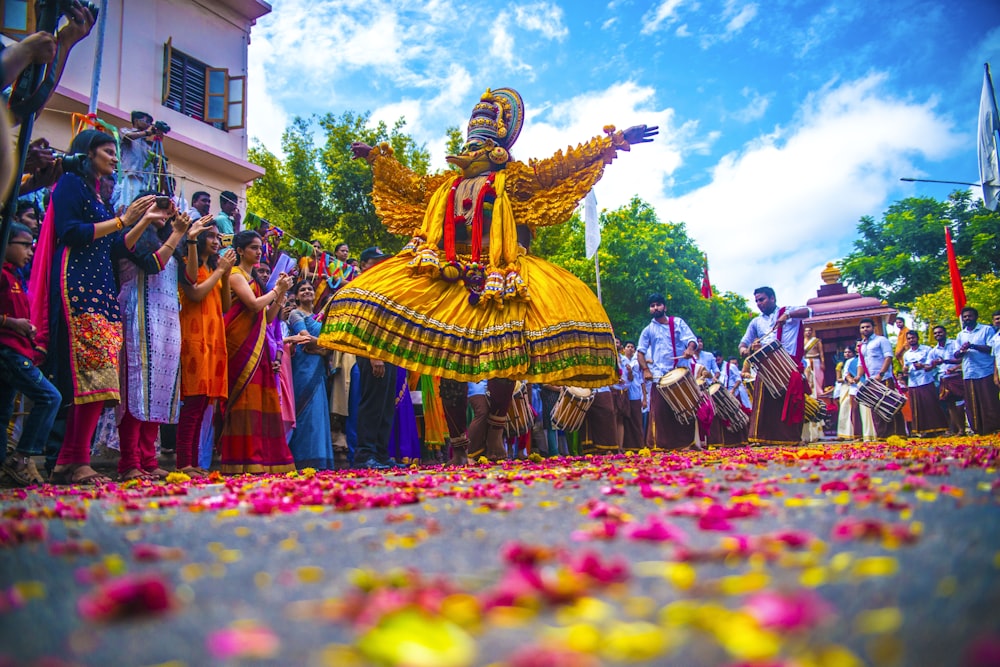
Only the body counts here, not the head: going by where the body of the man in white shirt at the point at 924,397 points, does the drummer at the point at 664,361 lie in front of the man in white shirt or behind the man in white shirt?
in front

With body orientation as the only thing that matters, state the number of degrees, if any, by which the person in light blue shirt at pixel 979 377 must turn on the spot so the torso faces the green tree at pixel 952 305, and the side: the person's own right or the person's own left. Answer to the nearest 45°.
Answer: approximately 135° to the person's own right

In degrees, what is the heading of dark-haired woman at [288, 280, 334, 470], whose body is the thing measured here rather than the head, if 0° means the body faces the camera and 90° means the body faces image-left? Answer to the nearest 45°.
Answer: approximately 315°

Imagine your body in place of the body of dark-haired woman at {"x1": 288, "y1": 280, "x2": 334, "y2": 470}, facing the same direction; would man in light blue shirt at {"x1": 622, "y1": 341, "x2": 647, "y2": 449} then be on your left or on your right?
on your left

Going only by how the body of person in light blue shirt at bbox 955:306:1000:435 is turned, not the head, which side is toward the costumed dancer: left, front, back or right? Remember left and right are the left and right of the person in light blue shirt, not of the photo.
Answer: front

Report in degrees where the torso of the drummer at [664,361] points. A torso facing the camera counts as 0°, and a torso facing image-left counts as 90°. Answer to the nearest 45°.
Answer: approximately 0°

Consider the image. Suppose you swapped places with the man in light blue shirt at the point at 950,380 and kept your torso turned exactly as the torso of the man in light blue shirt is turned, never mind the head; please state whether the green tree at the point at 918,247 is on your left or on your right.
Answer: on your right

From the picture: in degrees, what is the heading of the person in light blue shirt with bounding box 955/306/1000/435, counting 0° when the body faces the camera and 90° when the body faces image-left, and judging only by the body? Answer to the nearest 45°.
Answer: approximately 45°

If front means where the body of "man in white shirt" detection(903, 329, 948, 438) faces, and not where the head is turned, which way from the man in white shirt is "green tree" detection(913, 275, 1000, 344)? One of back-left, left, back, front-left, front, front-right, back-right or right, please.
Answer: back-right

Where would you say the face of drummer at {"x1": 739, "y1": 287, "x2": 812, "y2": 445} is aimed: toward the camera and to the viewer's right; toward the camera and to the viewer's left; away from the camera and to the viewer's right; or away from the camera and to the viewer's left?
toward the camera and to the viewer's left

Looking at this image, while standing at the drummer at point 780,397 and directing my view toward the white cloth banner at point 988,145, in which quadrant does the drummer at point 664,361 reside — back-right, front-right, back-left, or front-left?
back-left

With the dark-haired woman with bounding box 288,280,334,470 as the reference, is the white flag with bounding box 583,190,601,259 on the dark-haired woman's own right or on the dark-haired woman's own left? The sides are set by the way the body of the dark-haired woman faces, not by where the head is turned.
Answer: on the dark-haired woman's own left

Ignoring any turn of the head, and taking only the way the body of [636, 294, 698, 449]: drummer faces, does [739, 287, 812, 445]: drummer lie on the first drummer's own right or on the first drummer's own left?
on the first drummer's own left
